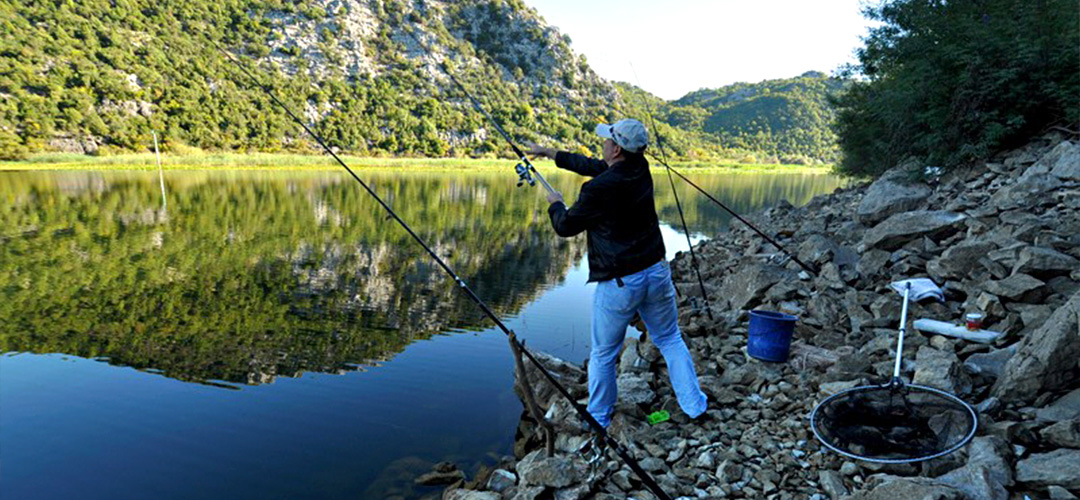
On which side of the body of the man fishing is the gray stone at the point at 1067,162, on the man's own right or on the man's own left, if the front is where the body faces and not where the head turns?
on the man's own right

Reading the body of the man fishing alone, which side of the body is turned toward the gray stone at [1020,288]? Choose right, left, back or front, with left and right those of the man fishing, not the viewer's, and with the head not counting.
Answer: right

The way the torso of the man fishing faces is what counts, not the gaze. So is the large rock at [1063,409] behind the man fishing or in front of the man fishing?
behind

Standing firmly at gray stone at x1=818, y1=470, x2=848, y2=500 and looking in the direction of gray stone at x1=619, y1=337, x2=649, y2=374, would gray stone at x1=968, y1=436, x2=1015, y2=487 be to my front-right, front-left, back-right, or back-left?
back-right

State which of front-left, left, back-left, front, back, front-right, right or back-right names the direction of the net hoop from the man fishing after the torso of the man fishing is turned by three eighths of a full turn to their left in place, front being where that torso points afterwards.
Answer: left

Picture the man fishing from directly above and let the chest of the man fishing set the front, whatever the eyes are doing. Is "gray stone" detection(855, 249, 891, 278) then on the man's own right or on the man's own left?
on the man's own right

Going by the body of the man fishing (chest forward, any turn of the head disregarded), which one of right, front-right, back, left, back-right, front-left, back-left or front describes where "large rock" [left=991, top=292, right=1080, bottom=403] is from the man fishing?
back-right

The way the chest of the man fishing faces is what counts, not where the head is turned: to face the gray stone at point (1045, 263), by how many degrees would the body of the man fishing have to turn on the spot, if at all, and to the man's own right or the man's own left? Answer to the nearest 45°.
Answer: approximately 90° to the man's own right

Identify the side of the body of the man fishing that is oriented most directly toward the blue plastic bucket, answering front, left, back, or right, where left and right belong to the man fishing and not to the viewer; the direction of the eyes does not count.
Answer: right

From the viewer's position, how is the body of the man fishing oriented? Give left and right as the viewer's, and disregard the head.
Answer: facing away from the viewer and to the left of the viewer

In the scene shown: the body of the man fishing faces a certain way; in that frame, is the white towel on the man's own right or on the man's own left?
on the man's own right
